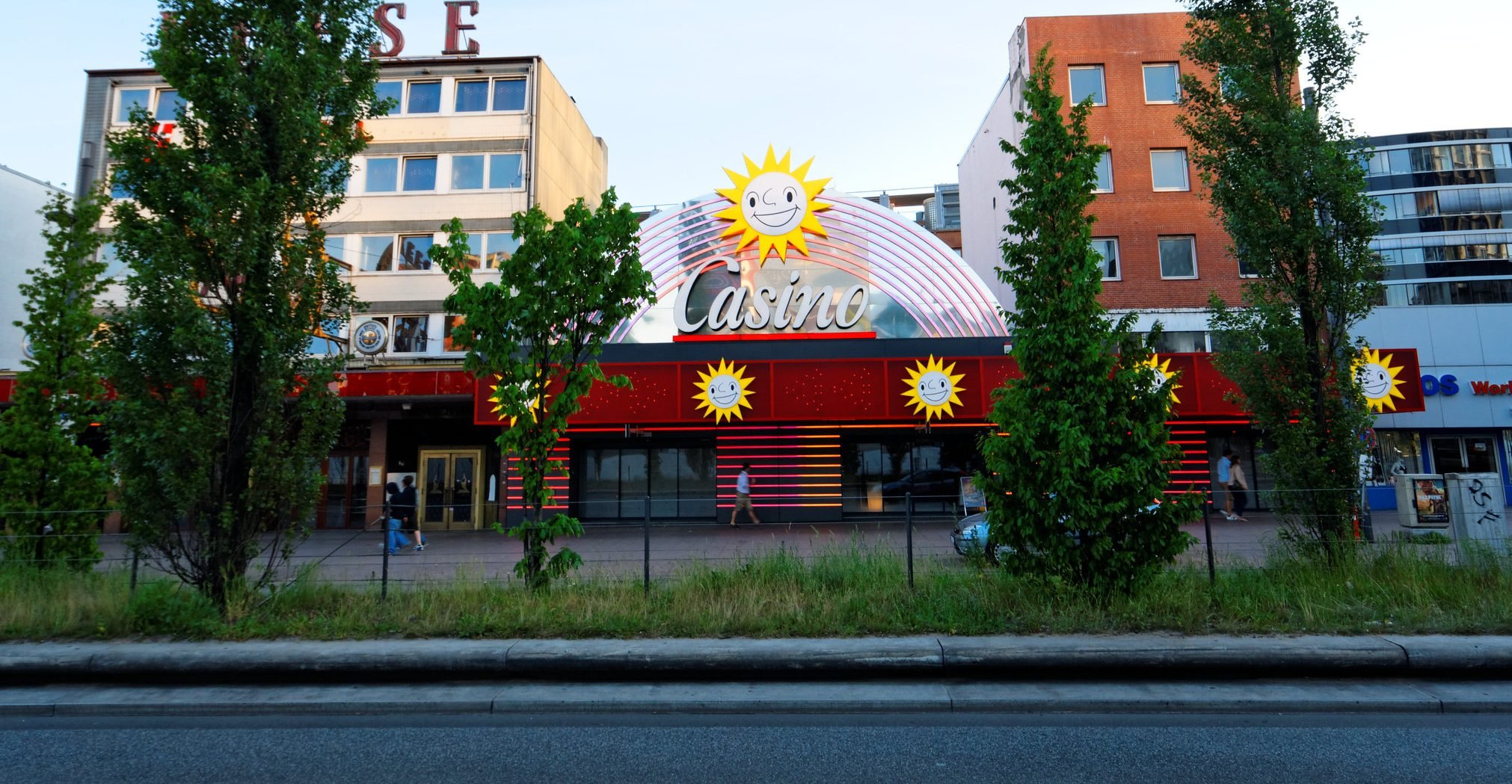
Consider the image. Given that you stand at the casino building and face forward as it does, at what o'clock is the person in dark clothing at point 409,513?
The person in dark clothing is roughly at 2 o'clock from the casino building.

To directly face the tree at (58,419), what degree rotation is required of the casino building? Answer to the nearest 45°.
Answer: approximately 45° to its right

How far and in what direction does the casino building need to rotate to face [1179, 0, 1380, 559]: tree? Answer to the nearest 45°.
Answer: approximately 45° to its left

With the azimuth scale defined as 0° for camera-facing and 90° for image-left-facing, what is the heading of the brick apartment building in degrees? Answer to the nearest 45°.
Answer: approximately 0°

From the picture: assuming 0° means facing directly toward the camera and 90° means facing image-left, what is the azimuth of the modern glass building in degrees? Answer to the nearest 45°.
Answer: approximately 0°

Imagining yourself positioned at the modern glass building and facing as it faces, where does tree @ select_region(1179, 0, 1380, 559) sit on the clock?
The tree is roughly at 12 o'clock from the modern glass building.
